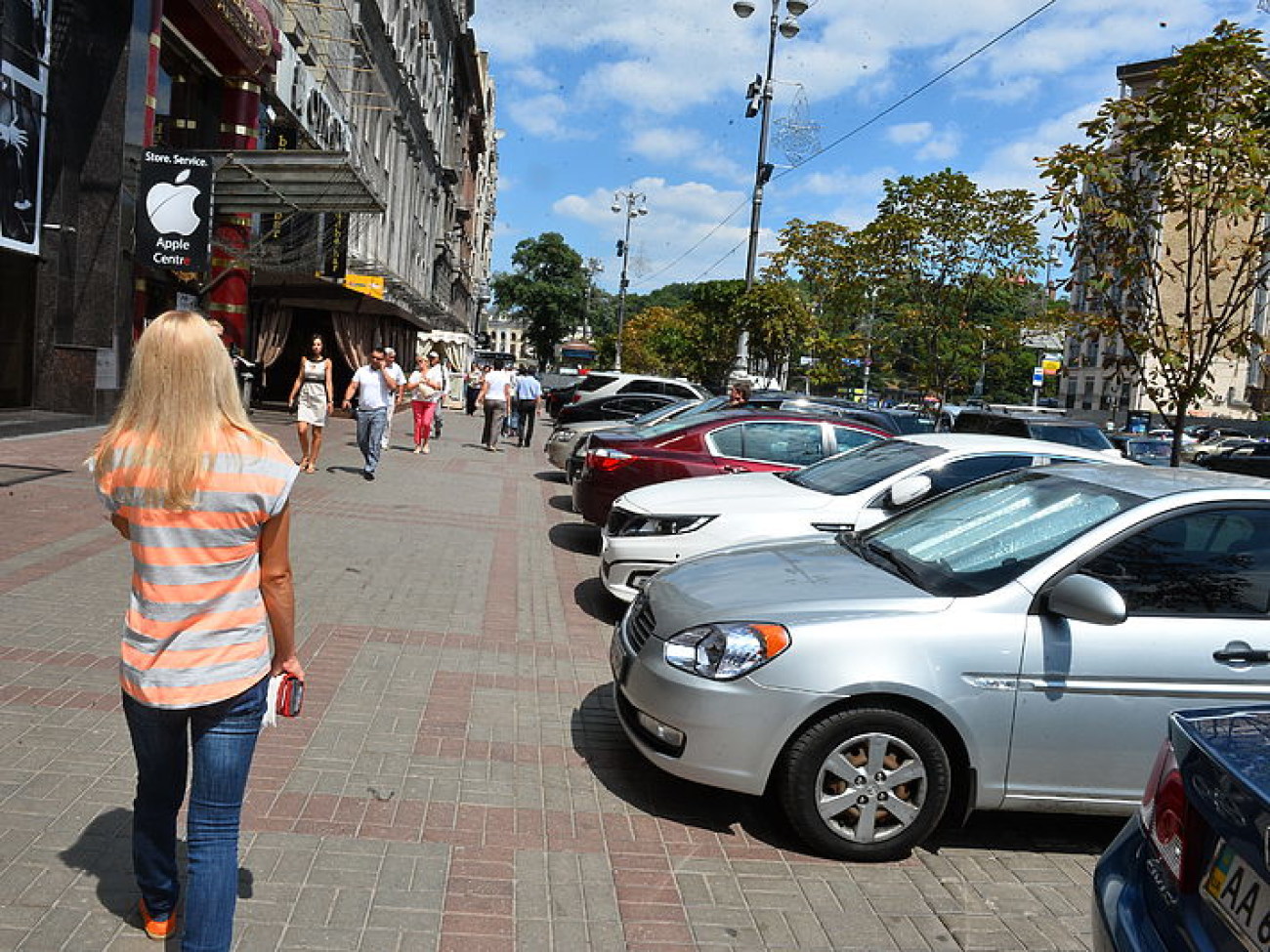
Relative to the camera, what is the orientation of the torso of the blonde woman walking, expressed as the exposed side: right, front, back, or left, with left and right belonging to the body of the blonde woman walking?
back

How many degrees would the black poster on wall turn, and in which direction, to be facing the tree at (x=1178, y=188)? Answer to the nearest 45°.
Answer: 0° — it already faces it

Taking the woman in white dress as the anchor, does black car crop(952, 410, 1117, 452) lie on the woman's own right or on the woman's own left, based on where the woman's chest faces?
on the woman's own left

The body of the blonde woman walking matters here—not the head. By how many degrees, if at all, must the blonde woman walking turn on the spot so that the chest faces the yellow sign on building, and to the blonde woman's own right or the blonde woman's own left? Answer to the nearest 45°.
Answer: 0° — they already face it

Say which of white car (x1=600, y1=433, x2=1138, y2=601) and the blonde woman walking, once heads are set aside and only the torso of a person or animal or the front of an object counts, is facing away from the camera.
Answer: the blonde woman walking

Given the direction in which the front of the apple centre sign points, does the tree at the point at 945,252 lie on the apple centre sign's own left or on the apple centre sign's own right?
on the apple centre sign's own left

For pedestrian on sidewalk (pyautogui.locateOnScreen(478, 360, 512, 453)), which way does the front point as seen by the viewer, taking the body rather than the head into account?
away from the camera

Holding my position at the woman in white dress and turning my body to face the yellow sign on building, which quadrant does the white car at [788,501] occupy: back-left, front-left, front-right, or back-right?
back-right

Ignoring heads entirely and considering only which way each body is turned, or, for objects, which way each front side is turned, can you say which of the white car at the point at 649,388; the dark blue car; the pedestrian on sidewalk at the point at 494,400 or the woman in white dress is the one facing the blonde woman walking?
the woman in white dress
